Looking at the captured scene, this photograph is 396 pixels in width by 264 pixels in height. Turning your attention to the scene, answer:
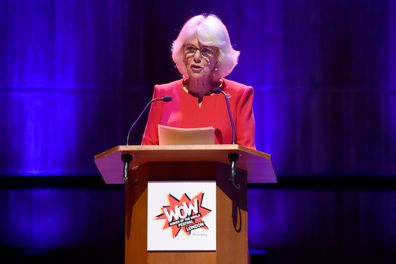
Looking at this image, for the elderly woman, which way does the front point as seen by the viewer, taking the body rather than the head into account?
toward the camera

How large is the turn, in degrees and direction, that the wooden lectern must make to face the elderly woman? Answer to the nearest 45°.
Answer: approximately 180°

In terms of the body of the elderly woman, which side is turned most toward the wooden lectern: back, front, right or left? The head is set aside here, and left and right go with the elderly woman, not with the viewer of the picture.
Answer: front

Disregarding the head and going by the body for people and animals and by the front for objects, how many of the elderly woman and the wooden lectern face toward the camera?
2

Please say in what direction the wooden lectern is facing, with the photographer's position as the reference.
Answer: facing the viewer
